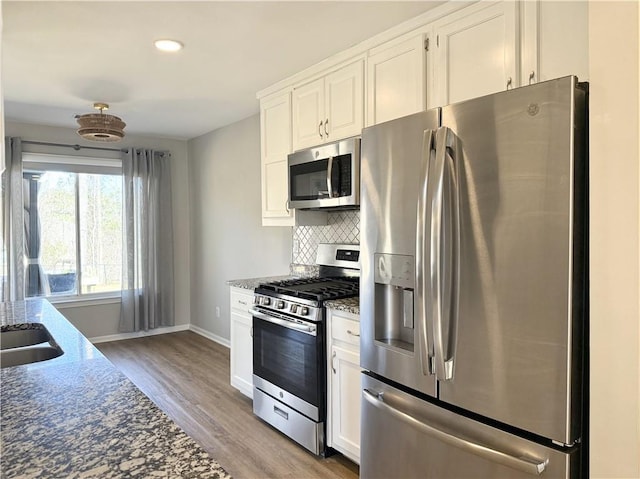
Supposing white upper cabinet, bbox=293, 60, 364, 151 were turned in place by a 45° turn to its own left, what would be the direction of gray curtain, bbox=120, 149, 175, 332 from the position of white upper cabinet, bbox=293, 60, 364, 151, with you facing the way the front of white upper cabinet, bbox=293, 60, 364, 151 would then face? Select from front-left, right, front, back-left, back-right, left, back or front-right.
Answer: back-right

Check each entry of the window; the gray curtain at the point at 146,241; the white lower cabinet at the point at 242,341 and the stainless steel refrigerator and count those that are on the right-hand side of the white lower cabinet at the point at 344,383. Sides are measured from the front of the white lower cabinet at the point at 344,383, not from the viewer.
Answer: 3

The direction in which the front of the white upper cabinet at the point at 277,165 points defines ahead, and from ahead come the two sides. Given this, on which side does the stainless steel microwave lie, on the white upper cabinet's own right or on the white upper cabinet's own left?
on the white upper cabinet's own left

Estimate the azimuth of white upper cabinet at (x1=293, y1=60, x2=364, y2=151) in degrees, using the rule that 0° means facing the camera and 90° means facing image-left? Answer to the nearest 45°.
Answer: approximately 45°

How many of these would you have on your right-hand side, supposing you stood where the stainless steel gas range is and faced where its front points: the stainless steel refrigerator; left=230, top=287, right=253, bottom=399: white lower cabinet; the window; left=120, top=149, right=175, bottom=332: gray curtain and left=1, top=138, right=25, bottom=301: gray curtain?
4

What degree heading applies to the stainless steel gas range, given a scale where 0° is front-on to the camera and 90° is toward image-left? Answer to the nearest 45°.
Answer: approximately 45°
